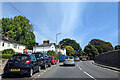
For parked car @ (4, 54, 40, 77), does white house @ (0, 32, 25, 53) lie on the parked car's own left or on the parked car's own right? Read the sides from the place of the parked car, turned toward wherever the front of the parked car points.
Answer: on the parked car's own left

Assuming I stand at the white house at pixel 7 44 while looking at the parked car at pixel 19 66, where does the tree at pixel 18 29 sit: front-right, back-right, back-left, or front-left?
back-left

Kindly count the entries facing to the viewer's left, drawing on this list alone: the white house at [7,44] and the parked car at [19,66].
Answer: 0

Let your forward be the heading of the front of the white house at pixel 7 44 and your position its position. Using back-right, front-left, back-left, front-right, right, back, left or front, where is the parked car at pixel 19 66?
front-right

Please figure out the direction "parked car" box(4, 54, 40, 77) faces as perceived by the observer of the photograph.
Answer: facing away from the viewer and to the right of the viewer

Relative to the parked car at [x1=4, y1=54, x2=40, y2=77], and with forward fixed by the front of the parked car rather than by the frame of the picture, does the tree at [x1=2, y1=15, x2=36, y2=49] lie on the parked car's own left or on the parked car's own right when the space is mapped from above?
on the parked car's own left

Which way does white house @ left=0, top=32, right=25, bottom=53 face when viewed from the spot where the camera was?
facing the viewer and to the right of the viewer

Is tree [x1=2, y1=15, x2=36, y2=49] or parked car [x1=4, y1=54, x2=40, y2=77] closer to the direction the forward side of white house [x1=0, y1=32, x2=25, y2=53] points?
the parked car

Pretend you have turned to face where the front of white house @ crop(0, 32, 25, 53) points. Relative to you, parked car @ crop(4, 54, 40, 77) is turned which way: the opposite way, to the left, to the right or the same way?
to the left
